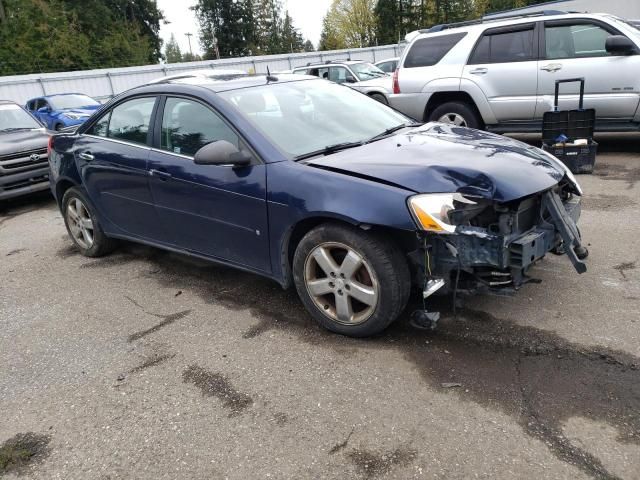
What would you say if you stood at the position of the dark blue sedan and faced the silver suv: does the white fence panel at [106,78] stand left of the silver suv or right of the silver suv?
left

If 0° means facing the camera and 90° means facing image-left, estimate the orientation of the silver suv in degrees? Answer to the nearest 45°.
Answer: approximately 270°

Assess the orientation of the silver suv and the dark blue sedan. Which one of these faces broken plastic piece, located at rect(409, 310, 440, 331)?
the dark blue sedan

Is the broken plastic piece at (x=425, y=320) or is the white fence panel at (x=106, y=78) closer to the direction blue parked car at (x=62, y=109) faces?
the broken plastic piece

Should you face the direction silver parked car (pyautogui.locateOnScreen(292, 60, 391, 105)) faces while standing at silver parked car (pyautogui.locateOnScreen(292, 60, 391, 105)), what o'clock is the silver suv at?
The silver suv is roughly at 1 o'clock from the silver parked car.

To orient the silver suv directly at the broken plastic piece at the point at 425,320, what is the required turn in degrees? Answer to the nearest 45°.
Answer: approximately 90° to its right

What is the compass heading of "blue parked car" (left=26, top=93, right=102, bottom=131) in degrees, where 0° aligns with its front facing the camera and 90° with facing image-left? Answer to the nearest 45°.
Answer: approximately 315°

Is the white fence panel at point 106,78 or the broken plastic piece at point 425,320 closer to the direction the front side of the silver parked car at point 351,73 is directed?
the broken plastic piece

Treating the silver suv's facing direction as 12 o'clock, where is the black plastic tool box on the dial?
The black plastic tool box is roughly at 2 o'clock from the silver suv.

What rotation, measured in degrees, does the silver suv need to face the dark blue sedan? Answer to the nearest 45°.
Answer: approximately 90° to its right

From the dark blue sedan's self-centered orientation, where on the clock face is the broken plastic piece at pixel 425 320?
The broken plastic piece is roughly at 12 o'clock from the dark blue sedan.
